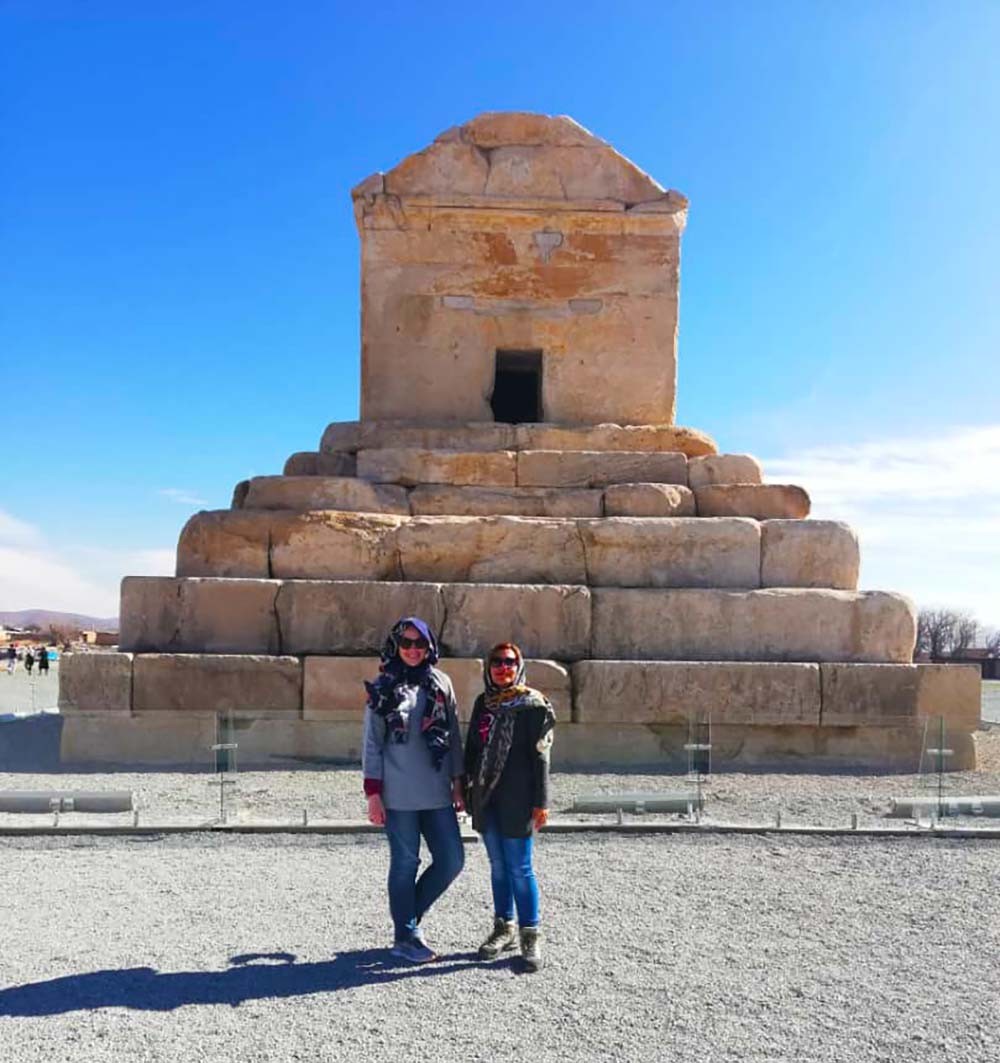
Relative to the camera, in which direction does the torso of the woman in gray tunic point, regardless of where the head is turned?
toward the camera

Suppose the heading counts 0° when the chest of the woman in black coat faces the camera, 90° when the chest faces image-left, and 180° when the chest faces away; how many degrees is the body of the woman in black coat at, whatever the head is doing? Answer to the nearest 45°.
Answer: approximately 45°

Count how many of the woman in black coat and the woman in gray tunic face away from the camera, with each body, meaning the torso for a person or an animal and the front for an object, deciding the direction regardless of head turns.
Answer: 0
